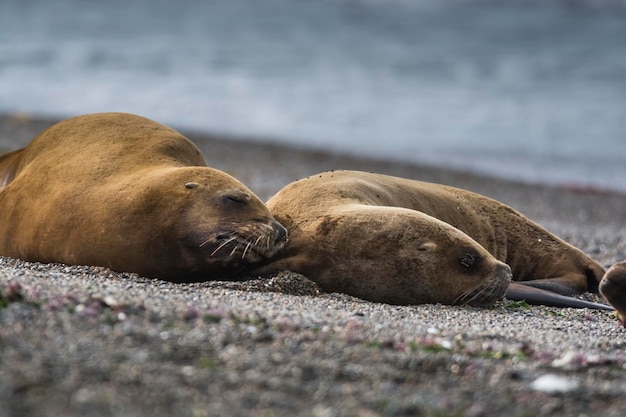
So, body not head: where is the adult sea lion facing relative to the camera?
to the viewer's right

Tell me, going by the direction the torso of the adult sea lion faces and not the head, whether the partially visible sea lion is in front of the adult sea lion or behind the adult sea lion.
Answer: in front
